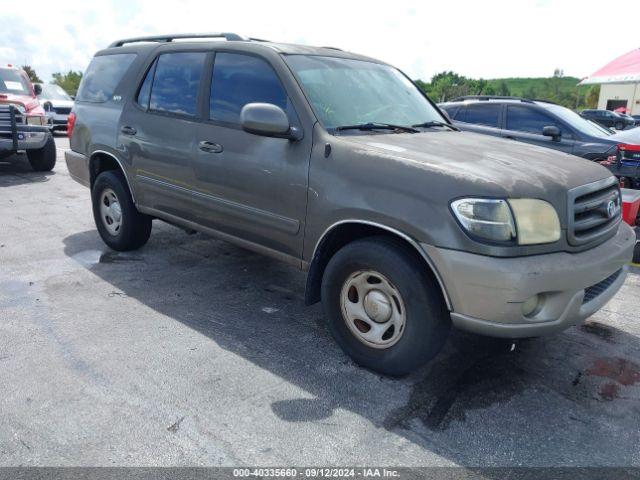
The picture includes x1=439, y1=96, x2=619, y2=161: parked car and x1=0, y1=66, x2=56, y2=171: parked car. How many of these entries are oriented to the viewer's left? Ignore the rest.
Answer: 0

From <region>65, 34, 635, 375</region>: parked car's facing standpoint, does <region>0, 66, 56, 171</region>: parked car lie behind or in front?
behind

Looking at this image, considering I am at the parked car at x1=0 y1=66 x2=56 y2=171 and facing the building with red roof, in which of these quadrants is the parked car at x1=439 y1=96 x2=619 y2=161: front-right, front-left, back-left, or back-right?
front-right

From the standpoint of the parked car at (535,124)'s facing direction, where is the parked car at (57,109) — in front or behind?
behind

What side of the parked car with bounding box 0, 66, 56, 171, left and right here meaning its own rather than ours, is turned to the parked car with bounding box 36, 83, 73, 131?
back

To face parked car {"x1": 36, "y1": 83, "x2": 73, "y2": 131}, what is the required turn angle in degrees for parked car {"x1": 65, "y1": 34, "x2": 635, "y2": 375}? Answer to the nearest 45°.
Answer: approximately 180°

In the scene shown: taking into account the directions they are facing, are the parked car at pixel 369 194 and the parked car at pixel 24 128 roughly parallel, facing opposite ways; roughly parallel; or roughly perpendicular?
roughly parallel

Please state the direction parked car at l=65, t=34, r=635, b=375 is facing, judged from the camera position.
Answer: facing the viewer and to the right of the viewer

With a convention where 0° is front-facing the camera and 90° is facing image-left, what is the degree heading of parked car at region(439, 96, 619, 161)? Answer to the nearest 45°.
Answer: approximately 315°

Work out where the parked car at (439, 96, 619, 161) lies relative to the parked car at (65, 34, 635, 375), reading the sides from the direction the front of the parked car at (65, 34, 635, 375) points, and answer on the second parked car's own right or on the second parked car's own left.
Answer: on the second parked car's own left

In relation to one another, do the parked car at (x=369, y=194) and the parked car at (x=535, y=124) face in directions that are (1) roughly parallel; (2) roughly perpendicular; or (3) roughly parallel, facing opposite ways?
roughly parallel

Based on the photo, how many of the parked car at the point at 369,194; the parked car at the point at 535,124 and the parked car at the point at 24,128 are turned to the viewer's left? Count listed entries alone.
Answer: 0

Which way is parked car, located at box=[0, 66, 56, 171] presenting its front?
toward the camera
